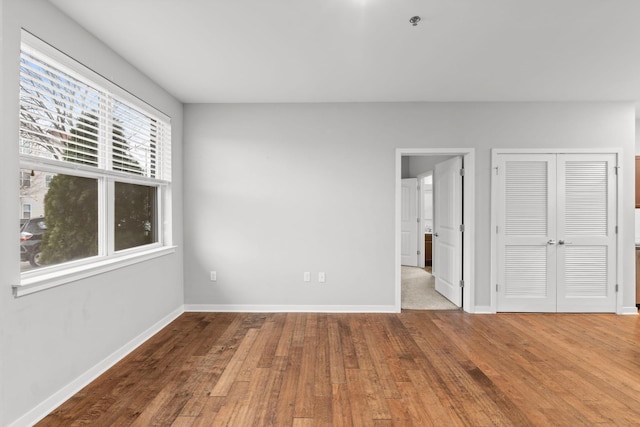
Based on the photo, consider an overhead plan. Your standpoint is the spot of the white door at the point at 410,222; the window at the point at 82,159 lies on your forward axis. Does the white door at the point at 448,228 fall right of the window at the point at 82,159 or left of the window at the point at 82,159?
left

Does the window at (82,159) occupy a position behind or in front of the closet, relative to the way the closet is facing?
in front

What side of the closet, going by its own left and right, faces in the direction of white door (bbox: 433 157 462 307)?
right

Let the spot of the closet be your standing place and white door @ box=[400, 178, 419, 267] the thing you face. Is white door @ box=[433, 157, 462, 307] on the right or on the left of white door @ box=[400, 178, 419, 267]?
left

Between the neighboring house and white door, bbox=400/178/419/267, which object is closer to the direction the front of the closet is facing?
the neighboring house

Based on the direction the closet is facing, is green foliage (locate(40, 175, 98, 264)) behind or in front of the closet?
in front

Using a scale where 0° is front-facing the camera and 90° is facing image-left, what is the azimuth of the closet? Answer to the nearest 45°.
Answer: approximately 0°

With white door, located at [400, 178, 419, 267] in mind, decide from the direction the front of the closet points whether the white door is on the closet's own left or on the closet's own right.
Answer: on the closet's own right

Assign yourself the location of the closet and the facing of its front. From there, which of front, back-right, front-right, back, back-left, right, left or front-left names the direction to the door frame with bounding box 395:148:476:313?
front-right
